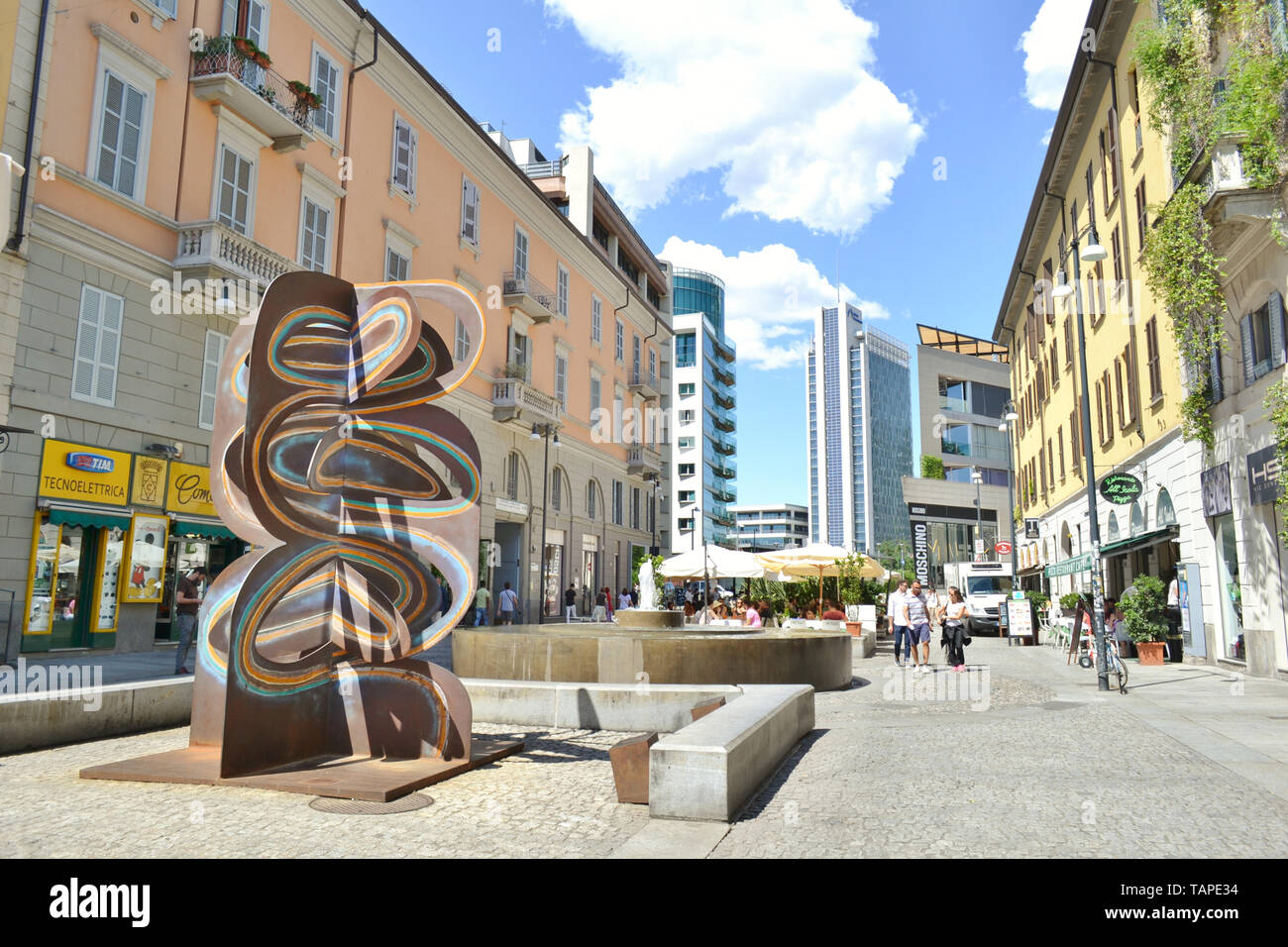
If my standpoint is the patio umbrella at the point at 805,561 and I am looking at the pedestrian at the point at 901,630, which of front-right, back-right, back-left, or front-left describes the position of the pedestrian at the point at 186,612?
front-right

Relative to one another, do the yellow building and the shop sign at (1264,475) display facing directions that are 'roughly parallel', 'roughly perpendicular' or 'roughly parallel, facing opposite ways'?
roughly parallel

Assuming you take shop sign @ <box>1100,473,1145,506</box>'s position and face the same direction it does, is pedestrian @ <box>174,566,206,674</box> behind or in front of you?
in front

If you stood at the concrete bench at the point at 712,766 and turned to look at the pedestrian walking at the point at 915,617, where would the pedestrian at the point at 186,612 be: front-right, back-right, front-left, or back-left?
front-left

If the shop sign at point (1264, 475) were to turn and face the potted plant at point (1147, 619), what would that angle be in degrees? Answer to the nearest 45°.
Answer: approximately 90° to its right

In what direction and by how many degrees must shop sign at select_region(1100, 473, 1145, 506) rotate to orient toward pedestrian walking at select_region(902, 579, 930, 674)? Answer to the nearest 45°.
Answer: approximately 45° to its right

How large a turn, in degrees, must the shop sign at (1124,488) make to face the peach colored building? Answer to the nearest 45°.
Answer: approximately 45° to its right

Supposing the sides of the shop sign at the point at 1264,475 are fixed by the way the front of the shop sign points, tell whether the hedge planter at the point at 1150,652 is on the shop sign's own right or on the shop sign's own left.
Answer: on the shop sign's own right
